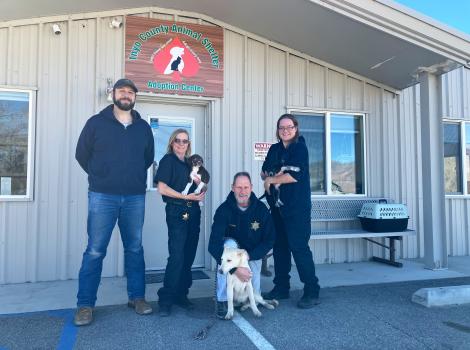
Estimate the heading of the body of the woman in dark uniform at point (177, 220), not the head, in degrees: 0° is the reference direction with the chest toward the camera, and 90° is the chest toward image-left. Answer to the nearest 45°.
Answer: approximately 315°

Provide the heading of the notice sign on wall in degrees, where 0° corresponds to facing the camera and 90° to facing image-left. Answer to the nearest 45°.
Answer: approximately 0°

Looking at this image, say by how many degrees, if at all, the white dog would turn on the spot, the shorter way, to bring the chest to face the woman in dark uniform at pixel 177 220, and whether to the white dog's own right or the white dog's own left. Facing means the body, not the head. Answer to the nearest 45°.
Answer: approximately 45° to the white dog's own right

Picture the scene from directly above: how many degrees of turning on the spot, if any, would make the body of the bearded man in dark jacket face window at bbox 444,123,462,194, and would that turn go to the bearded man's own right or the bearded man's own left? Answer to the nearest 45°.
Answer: approximately 135° to the bearded man's own left

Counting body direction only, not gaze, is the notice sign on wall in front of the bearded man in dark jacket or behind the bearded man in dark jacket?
behind

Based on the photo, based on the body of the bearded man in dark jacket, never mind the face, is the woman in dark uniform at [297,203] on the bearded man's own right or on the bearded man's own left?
on the bearded man's own left

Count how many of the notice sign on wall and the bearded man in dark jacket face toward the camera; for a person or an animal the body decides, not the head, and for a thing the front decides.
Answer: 2
